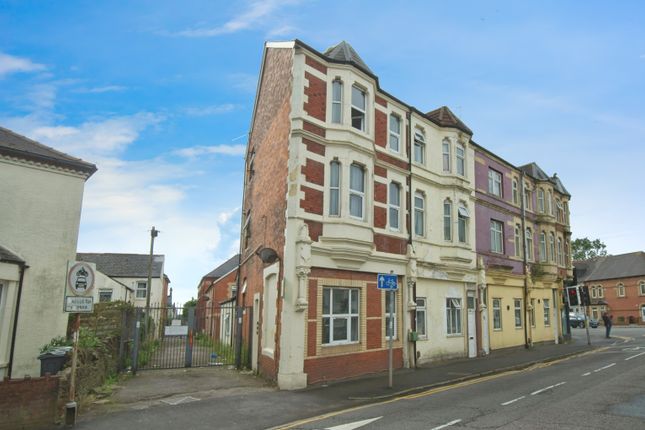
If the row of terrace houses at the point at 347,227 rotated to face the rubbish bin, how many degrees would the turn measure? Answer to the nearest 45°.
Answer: approximately 90° to its right

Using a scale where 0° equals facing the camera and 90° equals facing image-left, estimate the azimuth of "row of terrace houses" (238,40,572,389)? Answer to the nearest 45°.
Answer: approximately 315°

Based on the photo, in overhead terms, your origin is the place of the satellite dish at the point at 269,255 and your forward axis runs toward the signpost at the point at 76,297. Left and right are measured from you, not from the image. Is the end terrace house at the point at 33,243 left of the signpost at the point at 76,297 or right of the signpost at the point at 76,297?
right

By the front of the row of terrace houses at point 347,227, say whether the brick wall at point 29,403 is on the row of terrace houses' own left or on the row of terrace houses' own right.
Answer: on the row of terrace houses' own right
